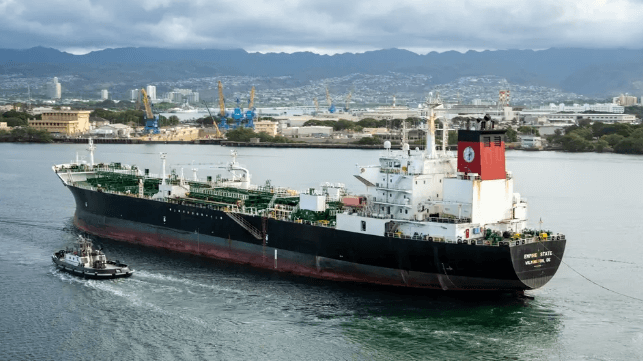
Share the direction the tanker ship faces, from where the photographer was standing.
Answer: facing away from the viewer and to the left of the viewer
